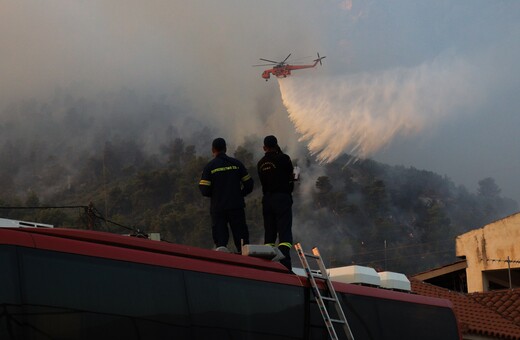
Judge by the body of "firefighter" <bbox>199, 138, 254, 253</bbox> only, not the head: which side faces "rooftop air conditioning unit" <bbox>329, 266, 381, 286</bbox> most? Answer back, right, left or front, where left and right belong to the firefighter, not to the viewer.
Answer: right

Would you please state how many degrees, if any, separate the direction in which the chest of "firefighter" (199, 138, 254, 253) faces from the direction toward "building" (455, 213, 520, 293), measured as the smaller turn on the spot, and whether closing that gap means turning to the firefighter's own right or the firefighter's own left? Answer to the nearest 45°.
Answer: approximately 45° to the firefighter's own right

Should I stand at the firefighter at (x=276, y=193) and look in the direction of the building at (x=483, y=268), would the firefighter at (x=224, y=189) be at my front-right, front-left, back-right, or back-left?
back-left

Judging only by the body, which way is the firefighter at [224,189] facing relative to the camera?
away from the camera
